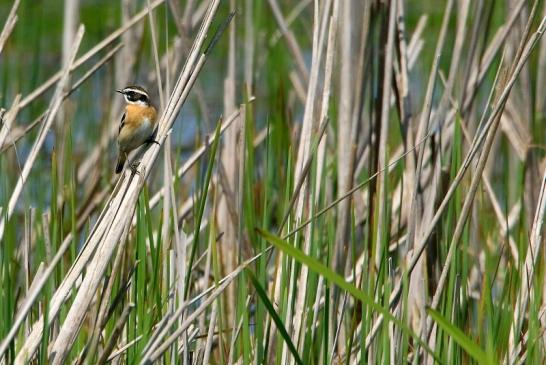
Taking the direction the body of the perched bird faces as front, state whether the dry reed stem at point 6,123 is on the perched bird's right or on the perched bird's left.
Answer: on the perched bird's right

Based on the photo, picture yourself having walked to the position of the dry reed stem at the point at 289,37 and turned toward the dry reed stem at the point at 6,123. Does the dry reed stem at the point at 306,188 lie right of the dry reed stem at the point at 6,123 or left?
left

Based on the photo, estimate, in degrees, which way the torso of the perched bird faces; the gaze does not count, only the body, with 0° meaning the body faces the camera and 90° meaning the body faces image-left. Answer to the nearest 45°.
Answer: approximately 315°

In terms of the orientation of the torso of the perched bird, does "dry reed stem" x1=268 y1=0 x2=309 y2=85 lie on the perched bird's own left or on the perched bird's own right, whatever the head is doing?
on the perched bird's own left
